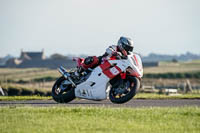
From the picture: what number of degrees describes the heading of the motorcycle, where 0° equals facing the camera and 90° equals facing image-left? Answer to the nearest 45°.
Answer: approximately 270°

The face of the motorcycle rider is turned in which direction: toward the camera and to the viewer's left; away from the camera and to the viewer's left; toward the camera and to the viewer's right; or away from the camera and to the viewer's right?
toward the camera and to the viewer's right
